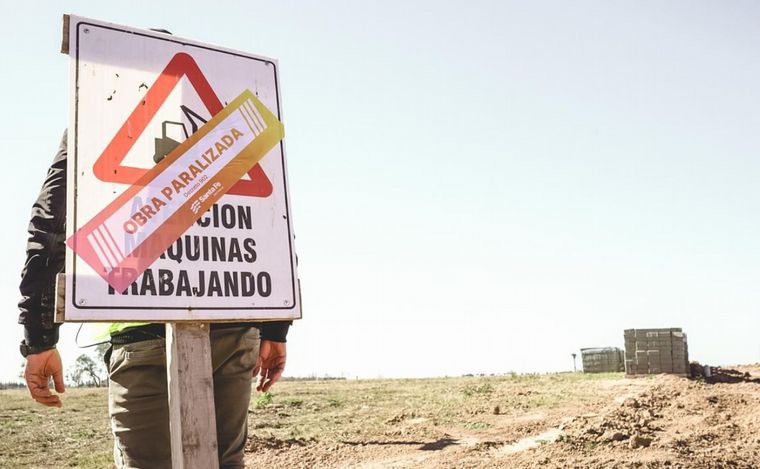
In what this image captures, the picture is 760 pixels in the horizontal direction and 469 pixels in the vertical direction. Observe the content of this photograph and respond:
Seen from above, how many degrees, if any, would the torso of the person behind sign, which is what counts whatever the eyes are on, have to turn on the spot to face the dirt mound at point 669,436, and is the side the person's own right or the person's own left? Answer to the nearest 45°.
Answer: approximately 135° to the person's own left

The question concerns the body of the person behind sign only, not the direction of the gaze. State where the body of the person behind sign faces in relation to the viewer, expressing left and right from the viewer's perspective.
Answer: facing the viewer

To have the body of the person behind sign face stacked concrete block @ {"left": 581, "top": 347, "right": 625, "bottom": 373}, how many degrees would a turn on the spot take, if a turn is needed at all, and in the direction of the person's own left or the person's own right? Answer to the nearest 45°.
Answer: approximately 135° to the person's own left

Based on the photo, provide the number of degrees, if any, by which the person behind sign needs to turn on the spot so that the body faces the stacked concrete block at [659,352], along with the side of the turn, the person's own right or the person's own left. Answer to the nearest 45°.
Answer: approximately 135° to the person's own left

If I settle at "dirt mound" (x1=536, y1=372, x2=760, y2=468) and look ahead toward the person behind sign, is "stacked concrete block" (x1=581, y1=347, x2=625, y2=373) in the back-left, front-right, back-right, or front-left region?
back-right
